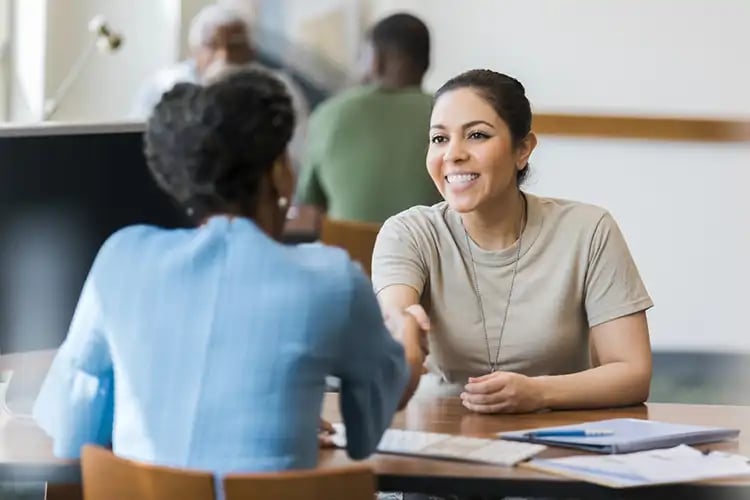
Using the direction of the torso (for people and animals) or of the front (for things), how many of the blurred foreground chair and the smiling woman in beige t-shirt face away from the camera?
1

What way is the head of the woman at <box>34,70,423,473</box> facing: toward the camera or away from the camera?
away from the camera

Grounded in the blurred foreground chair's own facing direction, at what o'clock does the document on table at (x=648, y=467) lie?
The document on table is roughly at 2 o'clock from the blurred foreground chair.

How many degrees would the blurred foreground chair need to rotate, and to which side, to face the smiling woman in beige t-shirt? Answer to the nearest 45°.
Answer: approximately 45° to its right

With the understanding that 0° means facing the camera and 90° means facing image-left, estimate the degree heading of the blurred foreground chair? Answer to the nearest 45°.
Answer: approximately 180°

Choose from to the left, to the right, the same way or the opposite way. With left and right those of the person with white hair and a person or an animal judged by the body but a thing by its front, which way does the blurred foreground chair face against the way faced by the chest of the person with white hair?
the opposite way

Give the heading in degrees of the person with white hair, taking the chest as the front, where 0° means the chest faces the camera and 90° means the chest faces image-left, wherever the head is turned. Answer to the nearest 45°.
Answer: approximately 0°

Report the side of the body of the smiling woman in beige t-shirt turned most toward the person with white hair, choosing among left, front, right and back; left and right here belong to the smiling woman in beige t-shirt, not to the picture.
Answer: right
